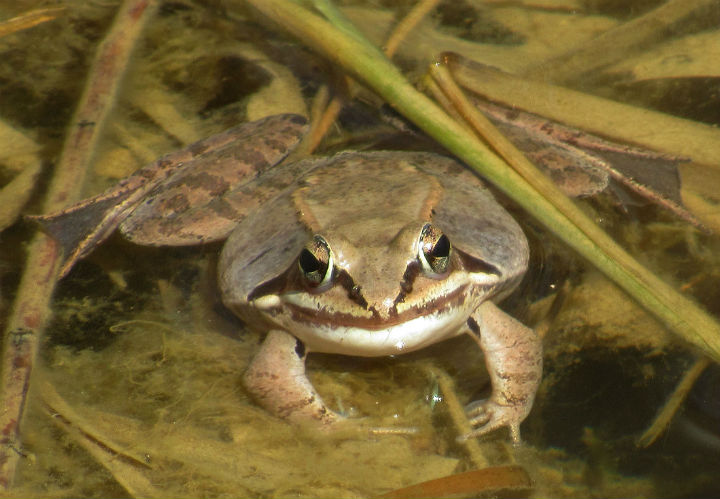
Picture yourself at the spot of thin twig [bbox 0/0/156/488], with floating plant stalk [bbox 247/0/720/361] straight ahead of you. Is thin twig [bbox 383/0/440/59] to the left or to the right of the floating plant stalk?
left

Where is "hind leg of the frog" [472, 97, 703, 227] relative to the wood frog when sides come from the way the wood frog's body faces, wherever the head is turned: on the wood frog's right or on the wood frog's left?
on the wood frog's left

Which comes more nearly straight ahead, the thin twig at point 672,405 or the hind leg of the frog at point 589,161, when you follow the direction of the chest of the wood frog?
the thin twig

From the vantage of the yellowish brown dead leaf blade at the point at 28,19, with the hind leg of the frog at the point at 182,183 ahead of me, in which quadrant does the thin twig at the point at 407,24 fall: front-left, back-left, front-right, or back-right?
front-left

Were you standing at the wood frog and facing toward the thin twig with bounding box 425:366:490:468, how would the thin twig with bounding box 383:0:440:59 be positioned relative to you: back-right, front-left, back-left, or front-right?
back-left

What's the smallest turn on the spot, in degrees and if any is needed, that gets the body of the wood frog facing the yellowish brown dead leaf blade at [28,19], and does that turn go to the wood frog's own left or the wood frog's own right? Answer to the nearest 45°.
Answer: approximately 135° to the wood frog's own right

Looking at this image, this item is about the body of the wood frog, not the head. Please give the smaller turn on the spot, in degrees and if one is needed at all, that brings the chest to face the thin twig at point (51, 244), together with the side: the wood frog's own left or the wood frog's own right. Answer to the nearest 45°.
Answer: approximately 90° to the wood frog's own right

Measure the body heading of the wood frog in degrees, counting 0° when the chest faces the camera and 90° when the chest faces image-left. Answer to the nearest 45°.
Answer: approximately 0°

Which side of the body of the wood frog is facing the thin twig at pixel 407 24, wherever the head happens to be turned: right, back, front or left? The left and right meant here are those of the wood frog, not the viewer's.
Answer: back

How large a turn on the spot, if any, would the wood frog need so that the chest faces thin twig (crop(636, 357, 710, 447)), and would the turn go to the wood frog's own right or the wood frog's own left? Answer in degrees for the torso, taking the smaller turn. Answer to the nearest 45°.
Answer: approximately 45° to the wood frog's own left

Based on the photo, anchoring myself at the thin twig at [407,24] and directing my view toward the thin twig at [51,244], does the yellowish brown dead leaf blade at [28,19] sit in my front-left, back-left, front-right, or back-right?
front-right
